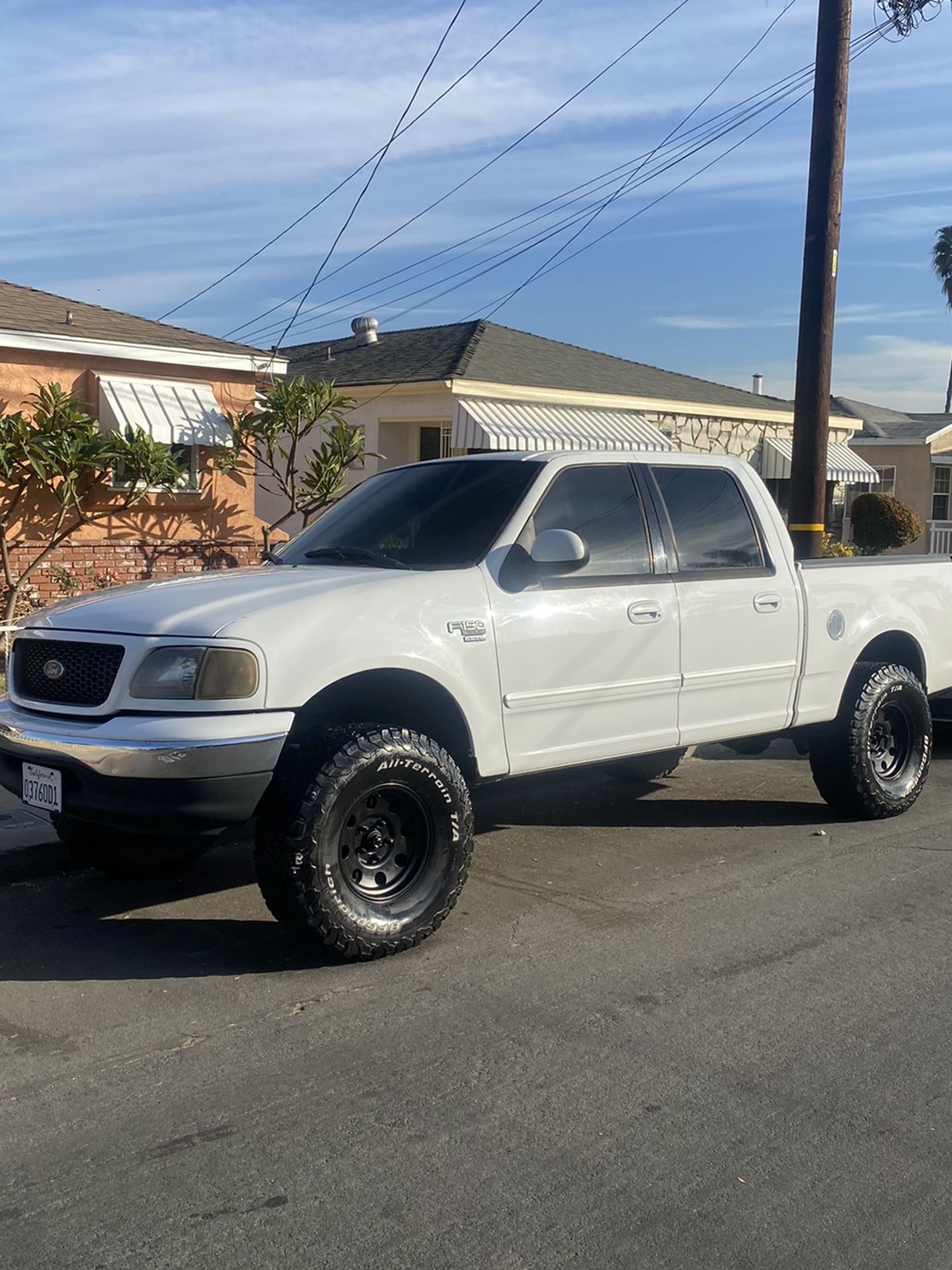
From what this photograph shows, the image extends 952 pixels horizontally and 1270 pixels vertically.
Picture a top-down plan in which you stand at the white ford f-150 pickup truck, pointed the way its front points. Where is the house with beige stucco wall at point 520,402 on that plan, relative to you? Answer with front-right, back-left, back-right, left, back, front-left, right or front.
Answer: back-right

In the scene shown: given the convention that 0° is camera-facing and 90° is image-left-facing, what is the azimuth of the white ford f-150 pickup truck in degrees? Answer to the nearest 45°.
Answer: approximately 45°

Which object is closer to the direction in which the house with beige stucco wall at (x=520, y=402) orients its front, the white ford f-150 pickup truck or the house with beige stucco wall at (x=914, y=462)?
the white ford f-150 pickup truck

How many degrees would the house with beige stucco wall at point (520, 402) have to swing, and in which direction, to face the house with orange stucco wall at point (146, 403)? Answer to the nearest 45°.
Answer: approximately 90° to its right

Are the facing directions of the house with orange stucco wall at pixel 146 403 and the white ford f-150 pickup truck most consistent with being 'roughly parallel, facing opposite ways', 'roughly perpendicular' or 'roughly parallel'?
roughly perpendicular

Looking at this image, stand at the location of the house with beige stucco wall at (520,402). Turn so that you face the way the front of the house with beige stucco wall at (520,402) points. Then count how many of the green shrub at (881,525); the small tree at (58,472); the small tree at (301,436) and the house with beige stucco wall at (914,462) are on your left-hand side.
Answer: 2

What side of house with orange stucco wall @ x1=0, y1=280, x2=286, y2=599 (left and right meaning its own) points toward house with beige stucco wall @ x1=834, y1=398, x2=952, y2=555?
left

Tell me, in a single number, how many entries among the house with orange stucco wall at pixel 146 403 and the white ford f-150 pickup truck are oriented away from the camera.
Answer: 0

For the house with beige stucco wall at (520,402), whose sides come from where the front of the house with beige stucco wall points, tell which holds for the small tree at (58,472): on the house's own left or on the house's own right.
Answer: on the house's own right

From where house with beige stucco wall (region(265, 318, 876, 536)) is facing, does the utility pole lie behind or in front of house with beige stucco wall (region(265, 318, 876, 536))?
in front

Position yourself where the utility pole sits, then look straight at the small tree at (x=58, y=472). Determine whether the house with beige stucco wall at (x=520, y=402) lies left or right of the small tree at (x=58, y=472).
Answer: right

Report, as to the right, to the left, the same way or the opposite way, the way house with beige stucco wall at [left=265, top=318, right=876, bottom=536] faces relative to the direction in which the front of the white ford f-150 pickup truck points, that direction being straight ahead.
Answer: to the left

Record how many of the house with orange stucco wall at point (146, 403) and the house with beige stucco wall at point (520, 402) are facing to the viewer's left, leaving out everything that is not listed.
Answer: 0

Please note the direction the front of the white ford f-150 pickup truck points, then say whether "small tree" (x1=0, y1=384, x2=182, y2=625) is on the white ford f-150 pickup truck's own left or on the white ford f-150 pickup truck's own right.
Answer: on the white ford f-150 pickup truck's own right

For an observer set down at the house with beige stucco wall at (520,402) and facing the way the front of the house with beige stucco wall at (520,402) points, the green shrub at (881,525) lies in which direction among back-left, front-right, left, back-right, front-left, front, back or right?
left
